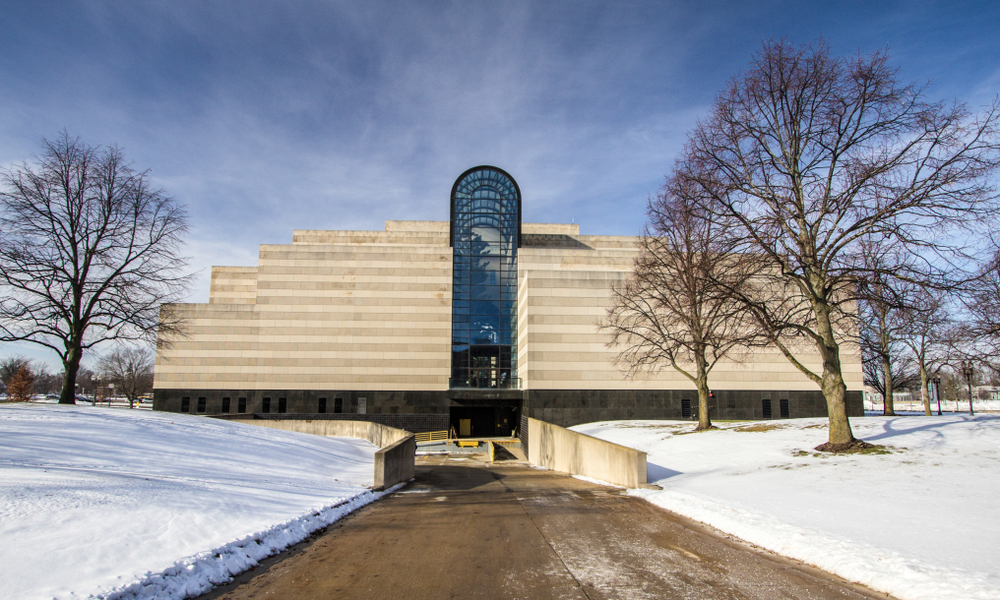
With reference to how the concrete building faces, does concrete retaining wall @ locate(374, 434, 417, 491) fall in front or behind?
in front

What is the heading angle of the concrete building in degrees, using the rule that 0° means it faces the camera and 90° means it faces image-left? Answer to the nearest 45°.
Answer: approximately 0°

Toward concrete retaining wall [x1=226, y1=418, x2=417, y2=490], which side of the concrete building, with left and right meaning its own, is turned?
front
